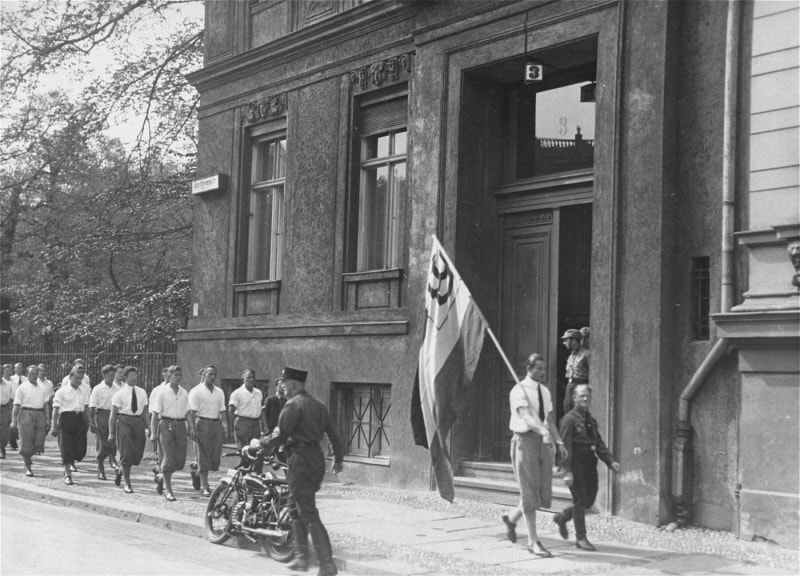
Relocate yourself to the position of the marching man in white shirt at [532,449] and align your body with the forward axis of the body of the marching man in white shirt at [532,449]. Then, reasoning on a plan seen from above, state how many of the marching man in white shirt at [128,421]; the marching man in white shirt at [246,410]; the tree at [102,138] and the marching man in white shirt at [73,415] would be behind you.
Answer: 4

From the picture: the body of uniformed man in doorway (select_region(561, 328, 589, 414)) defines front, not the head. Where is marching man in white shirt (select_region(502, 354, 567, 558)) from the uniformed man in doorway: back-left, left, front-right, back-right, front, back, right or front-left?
front-left

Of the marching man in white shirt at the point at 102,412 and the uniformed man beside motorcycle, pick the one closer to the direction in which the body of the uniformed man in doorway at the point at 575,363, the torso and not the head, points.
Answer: the uniformed man beside motorcycle

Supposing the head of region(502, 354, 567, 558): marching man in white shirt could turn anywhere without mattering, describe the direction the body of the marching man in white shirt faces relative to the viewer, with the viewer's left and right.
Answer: facing the viewer and to the right of the viewer

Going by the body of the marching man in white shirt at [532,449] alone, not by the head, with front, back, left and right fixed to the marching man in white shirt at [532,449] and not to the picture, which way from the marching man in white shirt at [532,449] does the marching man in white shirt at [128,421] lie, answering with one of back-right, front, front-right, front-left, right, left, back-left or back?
back

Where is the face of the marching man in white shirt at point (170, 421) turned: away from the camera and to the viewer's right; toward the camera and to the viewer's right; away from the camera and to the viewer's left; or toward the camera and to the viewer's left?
toward the camera and to the viewer's right

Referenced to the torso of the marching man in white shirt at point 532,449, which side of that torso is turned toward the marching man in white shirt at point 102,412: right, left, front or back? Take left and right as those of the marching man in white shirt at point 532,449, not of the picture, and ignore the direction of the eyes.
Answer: back

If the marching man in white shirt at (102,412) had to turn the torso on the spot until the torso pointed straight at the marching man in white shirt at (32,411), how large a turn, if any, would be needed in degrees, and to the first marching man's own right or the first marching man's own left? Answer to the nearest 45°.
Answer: approximately 180°
